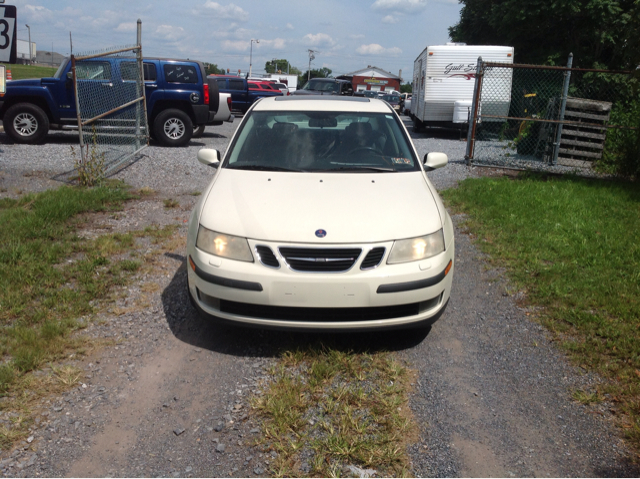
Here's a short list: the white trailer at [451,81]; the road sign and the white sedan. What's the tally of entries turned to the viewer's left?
0

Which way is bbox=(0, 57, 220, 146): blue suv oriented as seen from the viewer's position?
to the viewer's left

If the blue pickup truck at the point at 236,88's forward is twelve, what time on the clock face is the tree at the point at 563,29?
The tree is roughly at 6 o'clock from the blue pickup truck.

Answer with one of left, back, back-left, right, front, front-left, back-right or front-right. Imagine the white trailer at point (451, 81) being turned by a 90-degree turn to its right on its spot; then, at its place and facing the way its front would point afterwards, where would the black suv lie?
front-right

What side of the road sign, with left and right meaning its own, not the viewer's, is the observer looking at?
front

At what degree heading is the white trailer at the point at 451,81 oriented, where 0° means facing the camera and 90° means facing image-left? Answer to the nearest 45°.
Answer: approximately 0°

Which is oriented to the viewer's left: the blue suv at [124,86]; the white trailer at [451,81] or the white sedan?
the blue suv

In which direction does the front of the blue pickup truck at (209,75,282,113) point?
to the viewer's left

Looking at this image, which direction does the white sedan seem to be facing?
toward the camera

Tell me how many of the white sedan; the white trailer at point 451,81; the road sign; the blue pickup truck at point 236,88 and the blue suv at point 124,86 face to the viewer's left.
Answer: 2

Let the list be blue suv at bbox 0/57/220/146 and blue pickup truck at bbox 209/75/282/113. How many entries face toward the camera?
0

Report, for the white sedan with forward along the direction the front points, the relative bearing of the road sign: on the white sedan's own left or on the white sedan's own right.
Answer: on the white sedan's own right

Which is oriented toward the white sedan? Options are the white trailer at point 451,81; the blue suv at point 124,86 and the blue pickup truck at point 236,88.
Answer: the white trailer

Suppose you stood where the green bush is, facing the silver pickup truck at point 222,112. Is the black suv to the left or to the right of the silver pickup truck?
right

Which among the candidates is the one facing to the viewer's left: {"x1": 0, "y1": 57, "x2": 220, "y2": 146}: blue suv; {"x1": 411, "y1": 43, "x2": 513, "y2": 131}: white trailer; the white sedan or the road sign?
the blue suv

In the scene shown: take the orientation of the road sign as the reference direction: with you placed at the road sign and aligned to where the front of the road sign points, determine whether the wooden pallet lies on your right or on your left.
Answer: on your left

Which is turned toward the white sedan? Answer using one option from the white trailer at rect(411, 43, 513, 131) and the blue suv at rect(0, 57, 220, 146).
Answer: the white trailer

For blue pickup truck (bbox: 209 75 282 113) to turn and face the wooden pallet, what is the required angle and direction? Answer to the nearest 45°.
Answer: approximately 135° to its left

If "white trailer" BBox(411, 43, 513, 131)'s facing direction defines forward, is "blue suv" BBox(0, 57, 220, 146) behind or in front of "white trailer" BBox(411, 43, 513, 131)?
in front

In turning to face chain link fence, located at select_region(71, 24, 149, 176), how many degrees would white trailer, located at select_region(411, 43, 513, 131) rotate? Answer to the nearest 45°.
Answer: approximately 45° to its right
